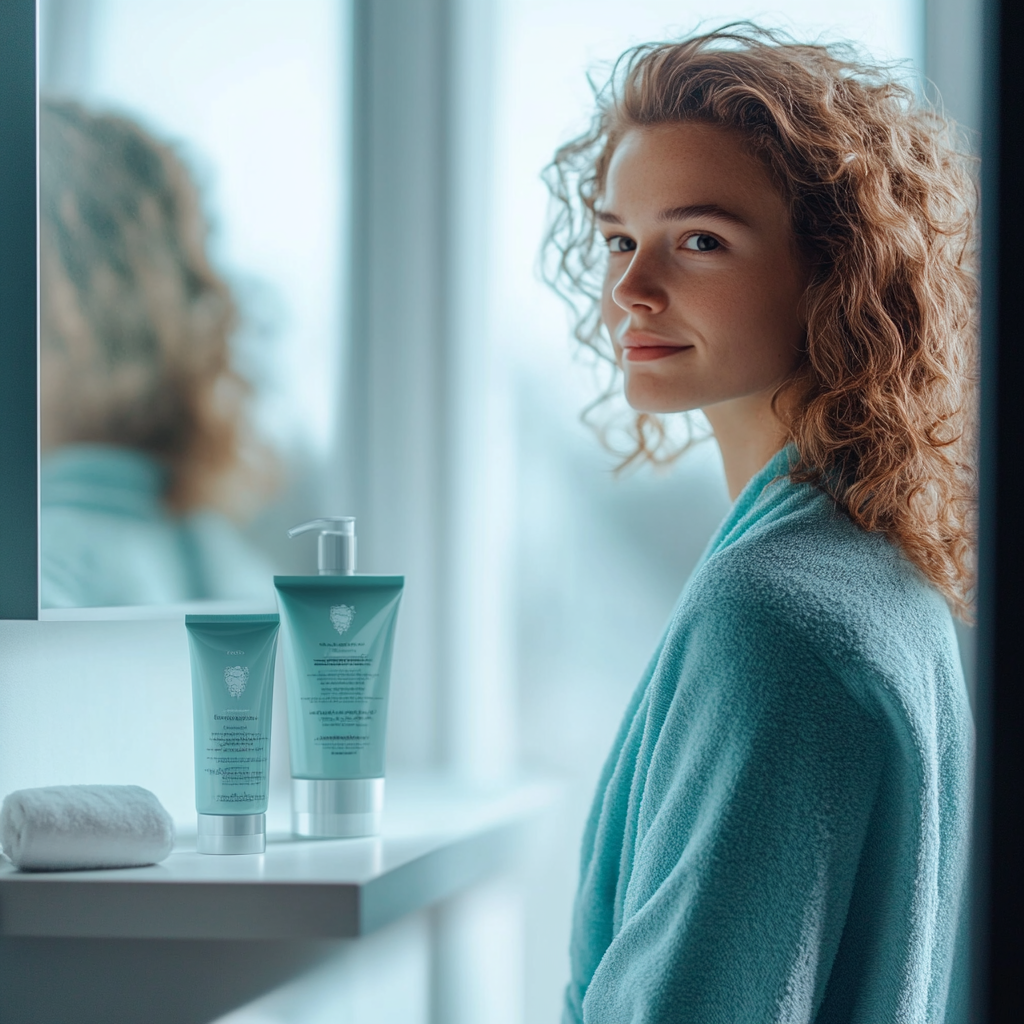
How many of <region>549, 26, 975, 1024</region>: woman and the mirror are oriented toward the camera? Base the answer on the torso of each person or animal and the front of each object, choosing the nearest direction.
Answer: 1

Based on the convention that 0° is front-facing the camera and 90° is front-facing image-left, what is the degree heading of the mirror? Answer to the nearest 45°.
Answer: approximately 0°

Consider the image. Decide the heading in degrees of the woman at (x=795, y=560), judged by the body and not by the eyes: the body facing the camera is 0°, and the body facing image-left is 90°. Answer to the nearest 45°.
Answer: approximately 90°
